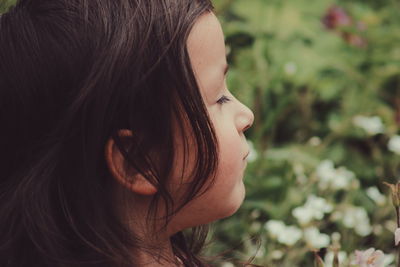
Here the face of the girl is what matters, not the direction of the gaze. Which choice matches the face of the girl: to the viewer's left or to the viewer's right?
to the viewer's right

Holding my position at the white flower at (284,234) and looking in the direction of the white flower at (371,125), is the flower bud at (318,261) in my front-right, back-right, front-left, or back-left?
back-right
